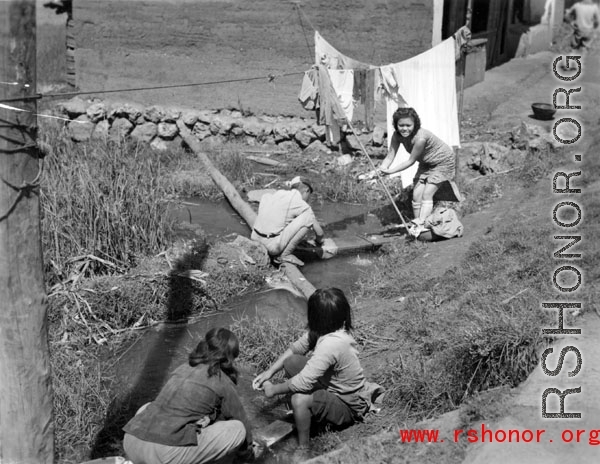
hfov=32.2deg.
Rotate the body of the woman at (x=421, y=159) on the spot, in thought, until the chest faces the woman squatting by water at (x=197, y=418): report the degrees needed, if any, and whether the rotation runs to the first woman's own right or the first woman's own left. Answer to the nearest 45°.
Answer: approximately 45° to the first woman's own left

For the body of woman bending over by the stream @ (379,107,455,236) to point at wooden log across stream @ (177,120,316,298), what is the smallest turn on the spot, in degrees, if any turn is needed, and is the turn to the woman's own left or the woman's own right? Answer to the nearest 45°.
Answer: approximately 45° to the woman's own right

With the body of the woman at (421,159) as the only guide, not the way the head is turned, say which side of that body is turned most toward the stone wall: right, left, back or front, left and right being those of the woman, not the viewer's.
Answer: right

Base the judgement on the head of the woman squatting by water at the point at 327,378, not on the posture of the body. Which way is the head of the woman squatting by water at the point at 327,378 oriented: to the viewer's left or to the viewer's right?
to the viewer's left

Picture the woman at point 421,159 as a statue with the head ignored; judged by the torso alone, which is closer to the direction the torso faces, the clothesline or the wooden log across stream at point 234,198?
the wooden log across stream

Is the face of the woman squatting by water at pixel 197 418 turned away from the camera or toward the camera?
away from the camera

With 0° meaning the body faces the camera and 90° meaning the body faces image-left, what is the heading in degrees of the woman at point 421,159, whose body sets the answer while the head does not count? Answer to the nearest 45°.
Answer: approximately 45°
